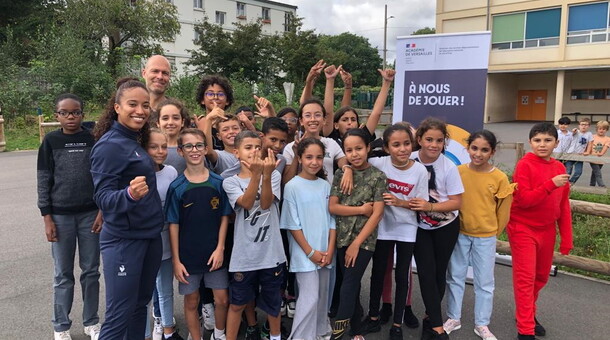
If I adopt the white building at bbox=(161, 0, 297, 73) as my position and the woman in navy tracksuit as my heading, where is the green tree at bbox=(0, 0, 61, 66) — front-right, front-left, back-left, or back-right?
front-right

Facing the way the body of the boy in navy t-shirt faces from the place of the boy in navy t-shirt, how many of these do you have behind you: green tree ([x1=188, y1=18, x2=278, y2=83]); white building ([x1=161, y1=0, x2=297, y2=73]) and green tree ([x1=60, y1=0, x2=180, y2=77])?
3

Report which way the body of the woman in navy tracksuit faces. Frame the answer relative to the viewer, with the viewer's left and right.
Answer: facing the viewer and to the right of the viewer

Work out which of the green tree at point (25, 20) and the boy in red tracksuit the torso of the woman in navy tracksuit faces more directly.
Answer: the boy in red tracksuit

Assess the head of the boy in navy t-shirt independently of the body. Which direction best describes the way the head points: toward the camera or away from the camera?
toward the camera

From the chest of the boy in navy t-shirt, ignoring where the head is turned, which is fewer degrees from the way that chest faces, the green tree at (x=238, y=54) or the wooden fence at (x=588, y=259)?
the wooden fence

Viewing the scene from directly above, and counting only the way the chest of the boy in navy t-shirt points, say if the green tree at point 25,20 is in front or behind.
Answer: behind

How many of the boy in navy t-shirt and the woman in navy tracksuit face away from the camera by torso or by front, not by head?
0

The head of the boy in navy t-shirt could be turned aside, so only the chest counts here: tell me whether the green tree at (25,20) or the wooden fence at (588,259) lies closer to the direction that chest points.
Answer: the wooden fence

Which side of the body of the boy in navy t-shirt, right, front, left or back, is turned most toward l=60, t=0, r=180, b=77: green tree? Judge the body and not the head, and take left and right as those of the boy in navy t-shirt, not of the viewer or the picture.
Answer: back

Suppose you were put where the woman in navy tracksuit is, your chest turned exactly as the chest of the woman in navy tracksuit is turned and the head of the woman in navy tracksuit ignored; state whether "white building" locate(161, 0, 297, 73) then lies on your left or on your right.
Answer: on your left

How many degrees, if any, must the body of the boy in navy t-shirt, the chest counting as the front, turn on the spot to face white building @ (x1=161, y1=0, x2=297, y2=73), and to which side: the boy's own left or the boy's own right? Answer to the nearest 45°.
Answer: approximately 180°

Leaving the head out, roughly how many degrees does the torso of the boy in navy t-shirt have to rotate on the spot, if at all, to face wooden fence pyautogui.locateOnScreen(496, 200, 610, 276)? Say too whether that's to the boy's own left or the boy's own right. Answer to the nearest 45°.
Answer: approximately 90° to the boy's own left

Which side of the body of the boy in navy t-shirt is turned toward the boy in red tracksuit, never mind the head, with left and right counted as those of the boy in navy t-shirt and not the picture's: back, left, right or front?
left

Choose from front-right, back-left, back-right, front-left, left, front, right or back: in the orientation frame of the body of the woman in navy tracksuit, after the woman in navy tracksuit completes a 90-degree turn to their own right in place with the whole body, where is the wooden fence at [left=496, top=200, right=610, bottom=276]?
back-left

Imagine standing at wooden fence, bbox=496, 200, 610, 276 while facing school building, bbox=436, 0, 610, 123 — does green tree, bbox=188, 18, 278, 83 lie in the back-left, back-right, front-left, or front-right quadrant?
front-left

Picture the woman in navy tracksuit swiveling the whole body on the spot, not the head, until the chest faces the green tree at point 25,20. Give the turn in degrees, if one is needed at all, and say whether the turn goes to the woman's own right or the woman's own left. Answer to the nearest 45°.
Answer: approximately 135° to the woman's own left

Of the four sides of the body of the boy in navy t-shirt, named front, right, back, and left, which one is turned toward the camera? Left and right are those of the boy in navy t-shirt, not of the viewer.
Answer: front
